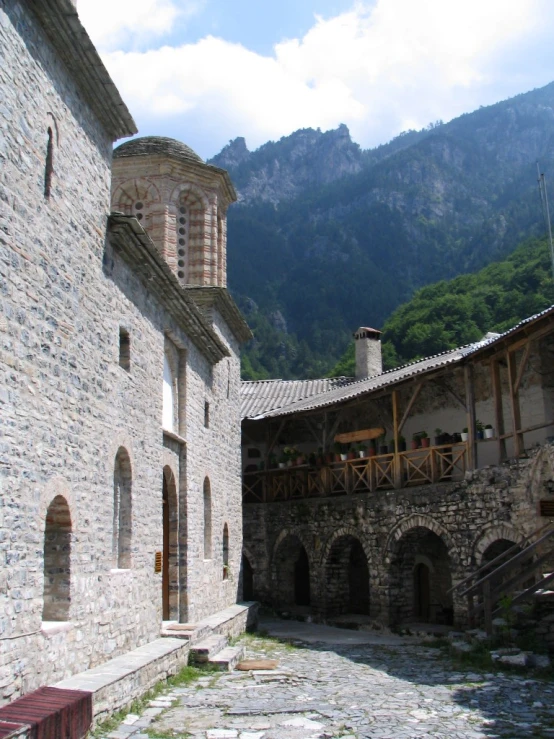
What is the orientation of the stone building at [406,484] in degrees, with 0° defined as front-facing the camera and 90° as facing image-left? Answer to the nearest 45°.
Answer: approximately 45°

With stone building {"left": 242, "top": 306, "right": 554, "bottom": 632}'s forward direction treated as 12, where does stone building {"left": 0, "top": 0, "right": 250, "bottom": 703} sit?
stone building {"left": 0, "top": 0, "right": 250, "bottom": 703} is roughly at 11 o'clock from stone building {"left": 242, "top": 306, "right": 554, "bottom": 632}.
